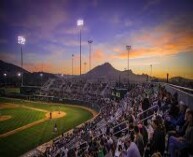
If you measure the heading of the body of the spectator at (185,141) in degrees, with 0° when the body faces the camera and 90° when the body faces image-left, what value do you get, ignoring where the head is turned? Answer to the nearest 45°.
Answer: approximately 90°

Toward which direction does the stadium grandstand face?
to the viewer's left
